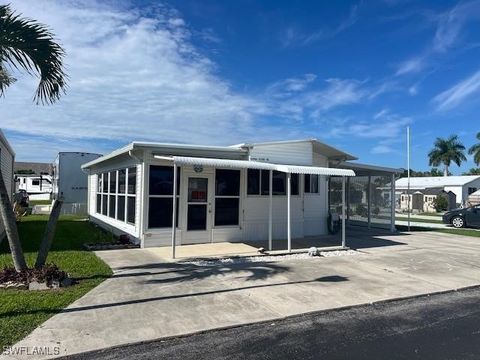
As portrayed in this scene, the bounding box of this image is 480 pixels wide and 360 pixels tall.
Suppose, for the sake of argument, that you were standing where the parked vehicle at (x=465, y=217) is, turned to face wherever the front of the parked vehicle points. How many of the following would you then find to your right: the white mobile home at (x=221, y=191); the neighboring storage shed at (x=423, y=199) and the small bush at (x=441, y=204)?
2

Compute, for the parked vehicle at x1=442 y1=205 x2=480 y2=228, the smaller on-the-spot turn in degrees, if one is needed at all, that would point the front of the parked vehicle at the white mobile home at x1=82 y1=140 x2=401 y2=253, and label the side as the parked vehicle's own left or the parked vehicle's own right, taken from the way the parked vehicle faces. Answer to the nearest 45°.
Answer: approximately 45° to the parked vehicle's own left

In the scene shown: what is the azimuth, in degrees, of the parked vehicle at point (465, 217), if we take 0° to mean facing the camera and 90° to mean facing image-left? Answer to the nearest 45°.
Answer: approximately 90°

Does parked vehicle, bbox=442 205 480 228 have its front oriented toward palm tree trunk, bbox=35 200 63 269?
no

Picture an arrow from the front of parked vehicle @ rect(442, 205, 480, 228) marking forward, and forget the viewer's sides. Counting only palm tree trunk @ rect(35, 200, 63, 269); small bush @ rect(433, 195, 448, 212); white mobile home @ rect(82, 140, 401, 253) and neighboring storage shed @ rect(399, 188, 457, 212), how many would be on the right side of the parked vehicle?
2

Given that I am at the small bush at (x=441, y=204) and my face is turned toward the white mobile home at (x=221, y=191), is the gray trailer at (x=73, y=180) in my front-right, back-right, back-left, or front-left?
front-right

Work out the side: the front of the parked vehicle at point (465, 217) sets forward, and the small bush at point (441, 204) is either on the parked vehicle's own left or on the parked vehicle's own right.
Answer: on the parked vehicle's own right

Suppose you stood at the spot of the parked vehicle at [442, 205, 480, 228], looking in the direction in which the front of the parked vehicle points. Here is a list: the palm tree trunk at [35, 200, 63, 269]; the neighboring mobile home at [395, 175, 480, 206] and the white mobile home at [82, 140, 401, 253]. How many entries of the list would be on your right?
1

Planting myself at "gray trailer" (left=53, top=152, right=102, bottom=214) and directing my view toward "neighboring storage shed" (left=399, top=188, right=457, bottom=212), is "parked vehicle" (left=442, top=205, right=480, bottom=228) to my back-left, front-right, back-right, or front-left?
front-right

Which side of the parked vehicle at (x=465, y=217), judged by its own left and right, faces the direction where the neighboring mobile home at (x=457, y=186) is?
right

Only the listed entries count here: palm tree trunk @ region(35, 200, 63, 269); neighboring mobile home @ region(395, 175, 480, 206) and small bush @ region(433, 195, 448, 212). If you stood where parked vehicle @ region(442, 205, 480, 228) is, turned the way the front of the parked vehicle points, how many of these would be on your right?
2

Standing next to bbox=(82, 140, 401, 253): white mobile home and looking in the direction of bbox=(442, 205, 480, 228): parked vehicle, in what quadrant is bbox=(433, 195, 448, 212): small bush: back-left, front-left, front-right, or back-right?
front-left

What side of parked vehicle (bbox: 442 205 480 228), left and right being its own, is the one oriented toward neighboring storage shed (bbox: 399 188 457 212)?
right

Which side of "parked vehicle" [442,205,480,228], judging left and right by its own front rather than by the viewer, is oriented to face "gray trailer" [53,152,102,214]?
front

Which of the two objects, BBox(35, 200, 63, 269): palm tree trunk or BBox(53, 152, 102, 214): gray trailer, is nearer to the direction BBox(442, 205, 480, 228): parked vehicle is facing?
the gray trailer
